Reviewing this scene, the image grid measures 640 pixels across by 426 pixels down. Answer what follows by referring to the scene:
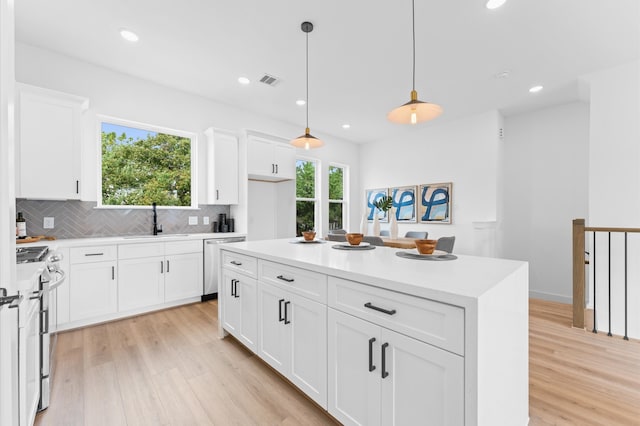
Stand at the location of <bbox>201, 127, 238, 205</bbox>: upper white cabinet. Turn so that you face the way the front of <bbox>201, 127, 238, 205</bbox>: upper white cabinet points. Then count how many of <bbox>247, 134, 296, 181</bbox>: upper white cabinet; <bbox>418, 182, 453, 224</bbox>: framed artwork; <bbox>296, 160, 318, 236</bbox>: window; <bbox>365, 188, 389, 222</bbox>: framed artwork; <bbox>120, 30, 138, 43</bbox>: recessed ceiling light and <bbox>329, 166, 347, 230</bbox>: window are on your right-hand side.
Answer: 1

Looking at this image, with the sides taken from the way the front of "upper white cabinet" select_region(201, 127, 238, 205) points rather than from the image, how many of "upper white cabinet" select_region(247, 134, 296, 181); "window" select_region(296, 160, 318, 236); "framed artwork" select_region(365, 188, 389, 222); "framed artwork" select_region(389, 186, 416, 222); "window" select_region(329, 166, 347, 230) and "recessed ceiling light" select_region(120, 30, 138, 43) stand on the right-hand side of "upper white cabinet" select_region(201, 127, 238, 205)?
1

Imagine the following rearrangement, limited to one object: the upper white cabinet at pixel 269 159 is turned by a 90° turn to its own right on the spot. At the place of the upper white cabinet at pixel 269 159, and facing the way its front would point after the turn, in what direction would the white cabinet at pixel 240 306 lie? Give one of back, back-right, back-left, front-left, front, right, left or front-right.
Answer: front-left

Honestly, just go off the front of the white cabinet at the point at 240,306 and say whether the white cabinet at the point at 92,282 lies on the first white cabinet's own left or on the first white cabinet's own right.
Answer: on the first white cabinet's own right

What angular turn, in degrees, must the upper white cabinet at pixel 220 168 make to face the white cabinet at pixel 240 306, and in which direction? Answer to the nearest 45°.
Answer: approximately 45° to its right

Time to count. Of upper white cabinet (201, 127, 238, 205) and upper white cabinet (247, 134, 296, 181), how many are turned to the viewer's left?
0

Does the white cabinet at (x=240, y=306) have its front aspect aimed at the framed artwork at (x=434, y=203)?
no

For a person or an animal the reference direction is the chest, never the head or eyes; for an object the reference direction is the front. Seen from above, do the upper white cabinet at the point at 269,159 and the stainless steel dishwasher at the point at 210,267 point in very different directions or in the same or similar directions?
same or similar directions

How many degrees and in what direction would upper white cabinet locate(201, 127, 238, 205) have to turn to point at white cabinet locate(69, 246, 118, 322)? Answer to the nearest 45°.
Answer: approximately 90° to its right

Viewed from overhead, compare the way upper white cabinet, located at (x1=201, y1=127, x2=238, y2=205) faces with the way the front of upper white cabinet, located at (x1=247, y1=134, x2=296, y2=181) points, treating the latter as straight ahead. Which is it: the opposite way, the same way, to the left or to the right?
the same way

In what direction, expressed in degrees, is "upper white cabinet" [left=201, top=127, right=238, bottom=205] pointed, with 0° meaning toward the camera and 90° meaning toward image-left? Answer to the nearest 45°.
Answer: approximately 315°

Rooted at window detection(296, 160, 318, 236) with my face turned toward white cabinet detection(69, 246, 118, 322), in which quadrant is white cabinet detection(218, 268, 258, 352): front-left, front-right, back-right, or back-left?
front-left

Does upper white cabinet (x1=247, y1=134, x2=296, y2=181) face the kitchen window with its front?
no
